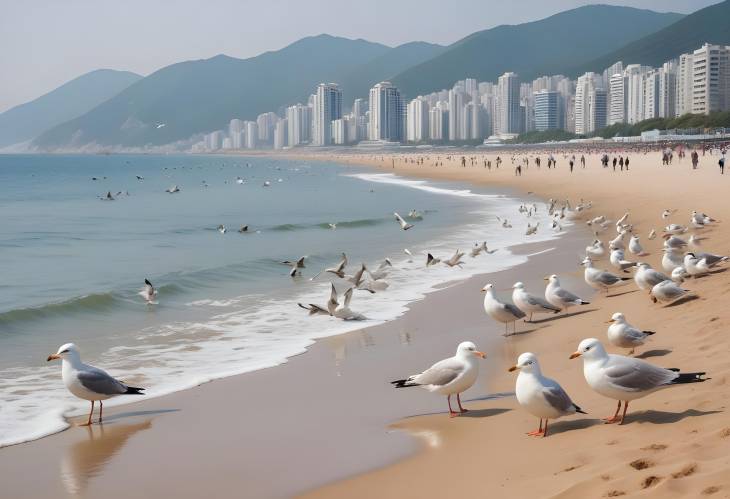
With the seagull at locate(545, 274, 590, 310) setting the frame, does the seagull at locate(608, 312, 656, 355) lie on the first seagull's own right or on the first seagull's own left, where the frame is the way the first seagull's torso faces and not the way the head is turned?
on the first seagull's own left

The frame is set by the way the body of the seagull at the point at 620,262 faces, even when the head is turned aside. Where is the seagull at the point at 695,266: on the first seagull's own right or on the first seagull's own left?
on the first seagull's own left

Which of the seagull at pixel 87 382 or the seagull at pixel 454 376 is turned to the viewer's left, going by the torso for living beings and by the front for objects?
the seagull at pixel 87 382

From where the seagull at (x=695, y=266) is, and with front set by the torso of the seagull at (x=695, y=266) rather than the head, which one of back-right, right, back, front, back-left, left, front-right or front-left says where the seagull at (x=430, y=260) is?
front-right

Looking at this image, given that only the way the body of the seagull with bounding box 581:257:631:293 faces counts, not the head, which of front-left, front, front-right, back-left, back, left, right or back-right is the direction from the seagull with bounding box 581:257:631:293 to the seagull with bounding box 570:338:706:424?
left

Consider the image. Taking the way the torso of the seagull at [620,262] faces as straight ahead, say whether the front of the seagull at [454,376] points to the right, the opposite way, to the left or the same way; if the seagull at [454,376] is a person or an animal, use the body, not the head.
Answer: the opposite way

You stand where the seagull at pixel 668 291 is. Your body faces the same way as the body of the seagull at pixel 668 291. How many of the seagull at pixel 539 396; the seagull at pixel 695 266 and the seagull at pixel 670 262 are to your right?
2

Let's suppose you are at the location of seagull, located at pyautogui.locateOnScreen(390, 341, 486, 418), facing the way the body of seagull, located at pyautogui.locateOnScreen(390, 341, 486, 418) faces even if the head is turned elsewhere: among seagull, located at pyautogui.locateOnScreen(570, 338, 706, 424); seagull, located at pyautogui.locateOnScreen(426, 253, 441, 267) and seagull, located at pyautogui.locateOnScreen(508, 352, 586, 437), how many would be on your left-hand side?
1

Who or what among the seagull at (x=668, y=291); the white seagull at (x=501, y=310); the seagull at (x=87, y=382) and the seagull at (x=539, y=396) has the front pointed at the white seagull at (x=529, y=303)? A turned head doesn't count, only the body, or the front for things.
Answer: the seagull at (x=668, y=291)

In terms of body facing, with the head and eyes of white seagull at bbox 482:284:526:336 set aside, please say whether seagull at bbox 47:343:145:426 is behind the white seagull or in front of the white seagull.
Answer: in front

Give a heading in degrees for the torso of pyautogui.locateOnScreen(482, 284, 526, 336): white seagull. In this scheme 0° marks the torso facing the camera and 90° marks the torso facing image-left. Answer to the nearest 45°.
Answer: approximately 90°

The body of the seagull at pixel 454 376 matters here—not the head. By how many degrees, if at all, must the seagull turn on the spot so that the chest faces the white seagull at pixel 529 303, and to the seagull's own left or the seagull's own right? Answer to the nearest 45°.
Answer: approximately 90° to the seagull's own left

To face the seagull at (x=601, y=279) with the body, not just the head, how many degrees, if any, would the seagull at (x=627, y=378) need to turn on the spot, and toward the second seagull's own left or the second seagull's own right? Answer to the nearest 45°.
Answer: approximately 90° to the second seagull's own right

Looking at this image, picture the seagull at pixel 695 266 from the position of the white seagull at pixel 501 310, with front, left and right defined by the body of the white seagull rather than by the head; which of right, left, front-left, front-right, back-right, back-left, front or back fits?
back-right

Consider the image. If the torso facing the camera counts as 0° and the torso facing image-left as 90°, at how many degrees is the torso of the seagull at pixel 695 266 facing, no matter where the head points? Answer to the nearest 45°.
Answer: approximately 90°

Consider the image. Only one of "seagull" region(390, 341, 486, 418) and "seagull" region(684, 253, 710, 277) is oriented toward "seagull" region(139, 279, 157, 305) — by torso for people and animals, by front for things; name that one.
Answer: "seagull" region(684, 253, 710, 277)

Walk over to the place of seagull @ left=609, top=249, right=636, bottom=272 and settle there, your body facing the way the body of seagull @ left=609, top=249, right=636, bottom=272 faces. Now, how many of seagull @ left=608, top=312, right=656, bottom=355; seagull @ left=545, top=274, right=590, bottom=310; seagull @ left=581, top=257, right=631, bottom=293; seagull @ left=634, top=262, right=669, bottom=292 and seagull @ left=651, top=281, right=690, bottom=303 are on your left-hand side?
5

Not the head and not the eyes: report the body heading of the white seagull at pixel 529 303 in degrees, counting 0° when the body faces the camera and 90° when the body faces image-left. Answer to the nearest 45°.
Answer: approximately 90°

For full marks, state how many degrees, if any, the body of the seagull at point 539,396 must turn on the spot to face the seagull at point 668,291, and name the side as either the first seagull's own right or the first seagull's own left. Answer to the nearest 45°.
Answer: approximately 135° to the first seagull's own right
